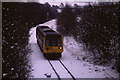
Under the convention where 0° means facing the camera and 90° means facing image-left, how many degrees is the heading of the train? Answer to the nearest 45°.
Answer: approximately 0°
